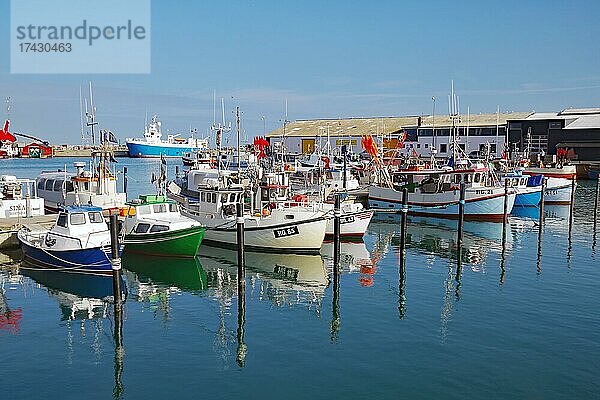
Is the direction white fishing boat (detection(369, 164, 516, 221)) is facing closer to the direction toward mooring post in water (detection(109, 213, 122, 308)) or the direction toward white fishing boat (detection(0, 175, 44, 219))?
the mooring post in water

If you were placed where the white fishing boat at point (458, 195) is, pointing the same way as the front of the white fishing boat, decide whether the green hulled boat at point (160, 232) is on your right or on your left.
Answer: on your right

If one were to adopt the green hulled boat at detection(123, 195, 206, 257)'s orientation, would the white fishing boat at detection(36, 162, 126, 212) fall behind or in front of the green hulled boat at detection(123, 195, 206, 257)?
behind

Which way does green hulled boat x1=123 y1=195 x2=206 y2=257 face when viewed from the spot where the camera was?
facing the viewer and to the right of the viewer

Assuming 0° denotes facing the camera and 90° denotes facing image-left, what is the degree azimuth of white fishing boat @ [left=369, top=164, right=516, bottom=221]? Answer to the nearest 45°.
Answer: approximately 315°
